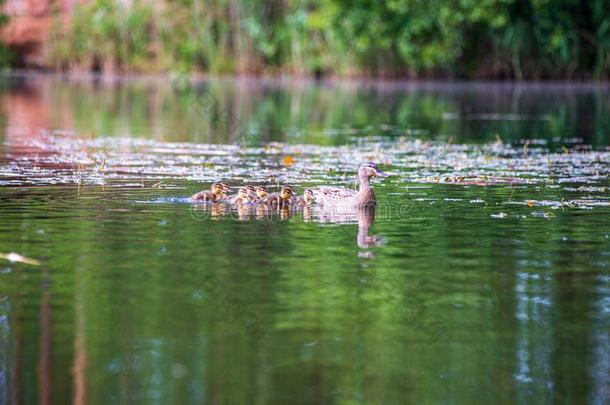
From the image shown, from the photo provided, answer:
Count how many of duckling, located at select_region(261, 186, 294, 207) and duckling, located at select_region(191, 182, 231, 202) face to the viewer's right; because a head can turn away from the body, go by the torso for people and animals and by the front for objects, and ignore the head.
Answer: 2

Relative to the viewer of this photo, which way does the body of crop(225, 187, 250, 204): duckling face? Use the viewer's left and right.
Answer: facing to the right of the viewer

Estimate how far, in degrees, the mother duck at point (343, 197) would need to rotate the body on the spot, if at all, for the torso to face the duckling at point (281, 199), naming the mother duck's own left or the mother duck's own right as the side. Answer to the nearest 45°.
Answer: approximately 180°

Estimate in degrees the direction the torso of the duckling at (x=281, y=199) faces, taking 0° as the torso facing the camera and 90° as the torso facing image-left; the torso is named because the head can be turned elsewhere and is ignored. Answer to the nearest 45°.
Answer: approximately 270°

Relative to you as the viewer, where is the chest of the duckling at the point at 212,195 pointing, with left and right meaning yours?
facing to the right of the viewer

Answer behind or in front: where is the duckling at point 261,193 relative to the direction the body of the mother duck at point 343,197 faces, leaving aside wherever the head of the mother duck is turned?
behind

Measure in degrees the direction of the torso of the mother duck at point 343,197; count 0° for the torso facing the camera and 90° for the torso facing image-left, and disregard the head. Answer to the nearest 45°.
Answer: approximately 270°

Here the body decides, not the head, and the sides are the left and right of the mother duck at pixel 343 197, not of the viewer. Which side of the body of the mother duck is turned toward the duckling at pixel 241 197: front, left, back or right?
back

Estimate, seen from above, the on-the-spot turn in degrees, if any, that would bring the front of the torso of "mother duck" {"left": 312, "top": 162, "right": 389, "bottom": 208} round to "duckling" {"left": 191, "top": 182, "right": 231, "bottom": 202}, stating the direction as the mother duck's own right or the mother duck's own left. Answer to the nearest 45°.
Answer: approximately 180°
